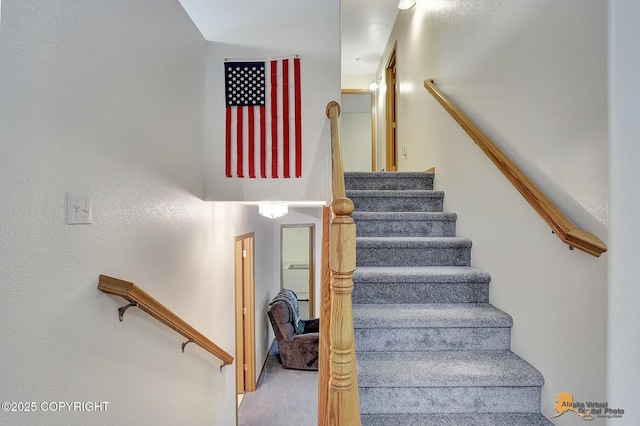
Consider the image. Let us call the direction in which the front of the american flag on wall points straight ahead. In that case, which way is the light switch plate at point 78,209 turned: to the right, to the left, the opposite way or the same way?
to the left

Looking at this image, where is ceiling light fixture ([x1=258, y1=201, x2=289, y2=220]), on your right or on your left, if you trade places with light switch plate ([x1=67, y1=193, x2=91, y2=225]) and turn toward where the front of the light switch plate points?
on your left

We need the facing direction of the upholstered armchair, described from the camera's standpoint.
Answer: facing to the right of the viewer

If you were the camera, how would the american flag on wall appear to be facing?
facing the viewer

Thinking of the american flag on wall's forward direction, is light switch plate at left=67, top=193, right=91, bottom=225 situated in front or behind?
in front

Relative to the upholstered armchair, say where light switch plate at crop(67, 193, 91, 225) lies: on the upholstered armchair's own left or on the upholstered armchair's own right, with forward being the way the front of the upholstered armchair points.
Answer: on the upholstered armchair's own right
